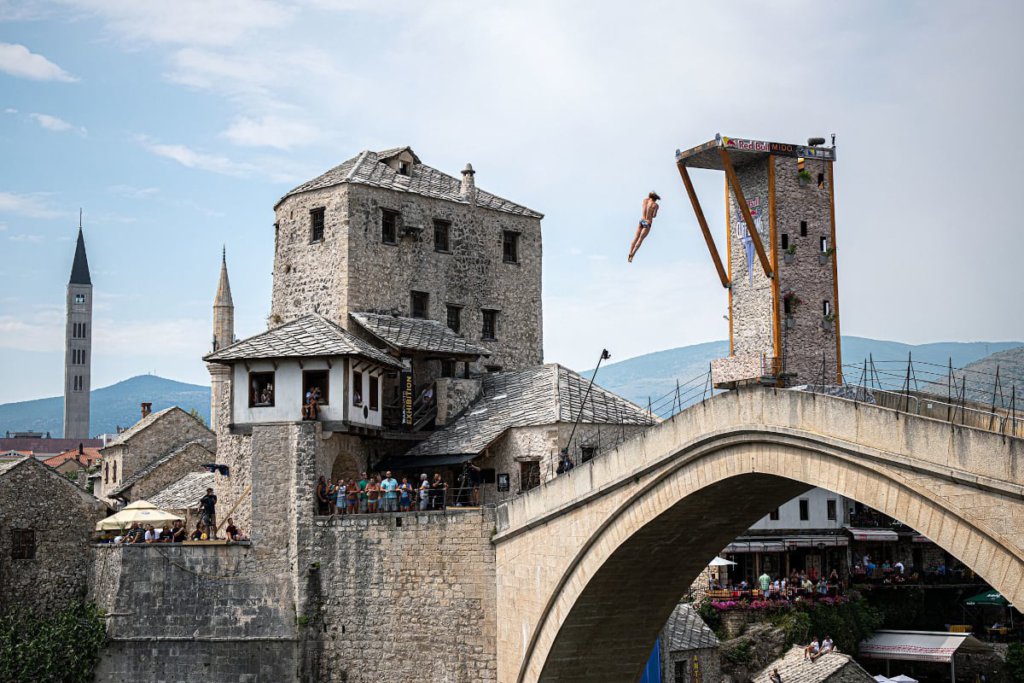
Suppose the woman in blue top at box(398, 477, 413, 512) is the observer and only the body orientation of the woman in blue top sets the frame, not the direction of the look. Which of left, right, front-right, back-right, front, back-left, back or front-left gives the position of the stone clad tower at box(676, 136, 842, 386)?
front-left

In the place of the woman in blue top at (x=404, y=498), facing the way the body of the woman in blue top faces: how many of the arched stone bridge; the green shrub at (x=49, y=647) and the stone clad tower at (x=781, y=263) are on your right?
1

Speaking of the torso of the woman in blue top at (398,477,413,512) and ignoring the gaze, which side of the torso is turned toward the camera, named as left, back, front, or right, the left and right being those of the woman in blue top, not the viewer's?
front

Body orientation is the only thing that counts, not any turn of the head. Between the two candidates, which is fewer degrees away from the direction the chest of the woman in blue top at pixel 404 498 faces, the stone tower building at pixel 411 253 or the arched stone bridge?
the arched stone bridge

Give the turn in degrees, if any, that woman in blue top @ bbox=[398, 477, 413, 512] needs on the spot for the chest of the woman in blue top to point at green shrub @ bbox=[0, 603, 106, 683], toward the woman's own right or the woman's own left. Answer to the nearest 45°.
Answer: approximately 90° to the woman's own right

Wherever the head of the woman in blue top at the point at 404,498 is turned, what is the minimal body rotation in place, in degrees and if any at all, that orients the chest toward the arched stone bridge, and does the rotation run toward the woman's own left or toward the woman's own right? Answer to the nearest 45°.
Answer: approximately 45° to the woman's own left

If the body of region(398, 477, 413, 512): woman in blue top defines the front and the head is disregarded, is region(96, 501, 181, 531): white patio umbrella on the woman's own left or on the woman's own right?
on the woman's own right

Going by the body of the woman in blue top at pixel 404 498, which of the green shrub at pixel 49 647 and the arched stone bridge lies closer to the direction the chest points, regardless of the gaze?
the arched stone bridge

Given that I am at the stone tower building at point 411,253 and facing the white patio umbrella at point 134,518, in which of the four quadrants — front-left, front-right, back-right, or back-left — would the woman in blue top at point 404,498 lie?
front-left

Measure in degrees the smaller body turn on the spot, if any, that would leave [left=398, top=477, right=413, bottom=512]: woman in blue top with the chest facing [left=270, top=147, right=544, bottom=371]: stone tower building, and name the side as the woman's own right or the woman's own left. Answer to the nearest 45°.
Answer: approximately 180°
